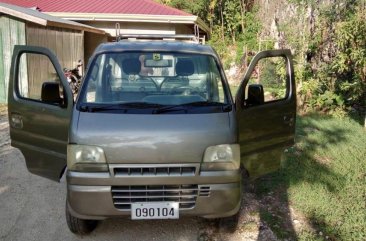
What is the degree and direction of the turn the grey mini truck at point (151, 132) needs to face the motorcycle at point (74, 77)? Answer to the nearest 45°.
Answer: approximately 180°

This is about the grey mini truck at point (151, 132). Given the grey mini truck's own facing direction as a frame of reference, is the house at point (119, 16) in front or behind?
behind

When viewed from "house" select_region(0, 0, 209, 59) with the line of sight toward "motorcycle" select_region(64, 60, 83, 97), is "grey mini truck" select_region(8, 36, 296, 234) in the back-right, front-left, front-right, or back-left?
front-left

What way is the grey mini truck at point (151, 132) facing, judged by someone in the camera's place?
facing the viewer
